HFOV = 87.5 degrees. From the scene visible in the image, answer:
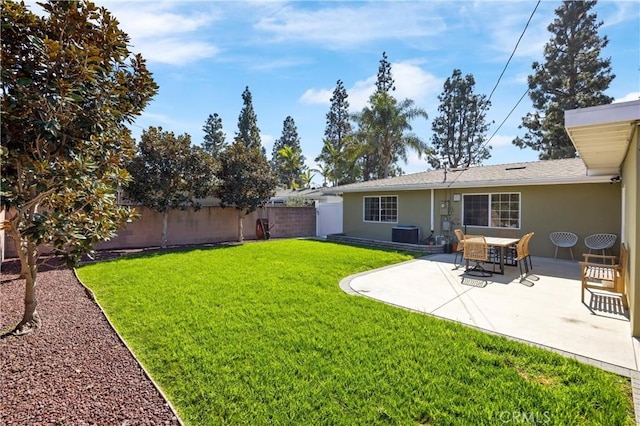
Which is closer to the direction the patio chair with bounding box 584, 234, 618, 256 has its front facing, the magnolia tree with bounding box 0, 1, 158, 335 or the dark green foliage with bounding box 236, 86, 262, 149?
the magnolia tree

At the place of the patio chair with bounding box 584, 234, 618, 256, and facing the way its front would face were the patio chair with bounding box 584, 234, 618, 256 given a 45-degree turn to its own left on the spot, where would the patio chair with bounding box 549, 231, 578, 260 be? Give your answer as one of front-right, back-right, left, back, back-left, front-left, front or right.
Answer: right

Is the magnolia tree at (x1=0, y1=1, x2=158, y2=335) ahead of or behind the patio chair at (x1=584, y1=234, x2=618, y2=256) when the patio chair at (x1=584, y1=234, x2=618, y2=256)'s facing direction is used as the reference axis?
ahead

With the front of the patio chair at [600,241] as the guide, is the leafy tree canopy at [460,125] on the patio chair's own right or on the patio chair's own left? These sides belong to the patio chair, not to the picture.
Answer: on the patio chair's own right

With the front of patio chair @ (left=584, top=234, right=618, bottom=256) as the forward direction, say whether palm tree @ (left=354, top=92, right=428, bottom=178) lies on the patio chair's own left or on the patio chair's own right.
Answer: on the patio chair's own right

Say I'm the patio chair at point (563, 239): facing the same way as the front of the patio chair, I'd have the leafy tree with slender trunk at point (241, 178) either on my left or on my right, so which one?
on my right

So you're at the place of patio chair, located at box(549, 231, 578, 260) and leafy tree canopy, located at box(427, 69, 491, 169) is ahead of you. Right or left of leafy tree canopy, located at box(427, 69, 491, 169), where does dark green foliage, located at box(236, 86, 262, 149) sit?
left

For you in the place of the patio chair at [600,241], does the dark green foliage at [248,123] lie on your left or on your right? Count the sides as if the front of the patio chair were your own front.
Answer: on your right

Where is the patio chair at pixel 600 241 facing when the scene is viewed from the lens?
facing the viewer and to the left of the viewer

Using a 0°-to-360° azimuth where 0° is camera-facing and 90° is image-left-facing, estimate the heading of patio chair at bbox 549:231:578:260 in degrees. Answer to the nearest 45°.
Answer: approximately 0°

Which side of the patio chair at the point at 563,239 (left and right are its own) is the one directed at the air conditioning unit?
right

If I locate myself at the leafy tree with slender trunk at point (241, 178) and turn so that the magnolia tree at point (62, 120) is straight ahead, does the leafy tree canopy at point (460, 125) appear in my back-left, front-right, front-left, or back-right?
back-left

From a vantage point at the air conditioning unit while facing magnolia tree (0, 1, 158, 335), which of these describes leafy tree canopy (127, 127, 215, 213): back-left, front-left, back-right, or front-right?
front-right

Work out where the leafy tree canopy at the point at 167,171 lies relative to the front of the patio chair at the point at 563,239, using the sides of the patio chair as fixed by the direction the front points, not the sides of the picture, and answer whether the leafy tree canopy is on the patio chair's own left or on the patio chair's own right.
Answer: on the patio chair's own right

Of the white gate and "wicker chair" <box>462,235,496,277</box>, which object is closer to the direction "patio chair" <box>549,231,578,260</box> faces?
the wicker chair

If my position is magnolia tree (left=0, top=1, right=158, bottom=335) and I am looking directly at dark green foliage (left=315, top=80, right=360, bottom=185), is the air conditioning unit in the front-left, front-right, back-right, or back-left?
front-right
